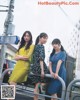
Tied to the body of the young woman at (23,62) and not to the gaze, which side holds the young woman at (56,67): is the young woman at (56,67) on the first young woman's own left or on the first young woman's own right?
on the first young woman's own left

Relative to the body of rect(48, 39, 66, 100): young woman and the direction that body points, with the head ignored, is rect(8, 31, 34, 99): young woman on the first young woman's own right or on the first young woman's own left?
on the first young woman's own right

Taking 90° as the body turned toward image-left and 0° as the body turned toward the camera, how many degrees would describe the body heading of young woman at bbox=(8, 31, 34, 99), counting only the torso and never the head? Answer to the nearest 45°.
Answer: approximately 45°

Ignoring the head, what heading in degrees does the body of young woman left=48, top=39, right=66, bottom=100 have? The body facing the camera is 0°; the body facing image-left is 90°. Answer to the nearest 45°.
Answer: approximately 45°
